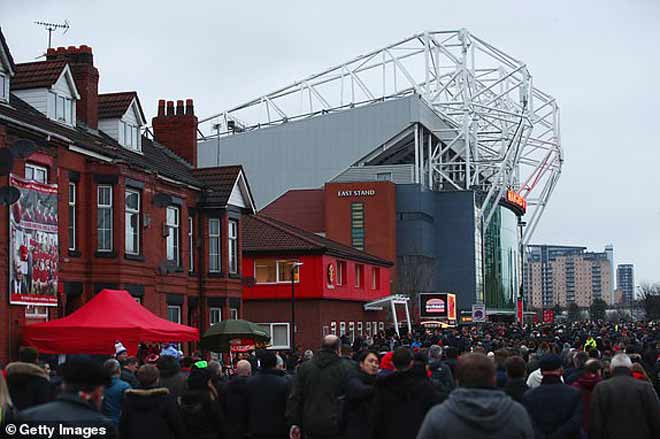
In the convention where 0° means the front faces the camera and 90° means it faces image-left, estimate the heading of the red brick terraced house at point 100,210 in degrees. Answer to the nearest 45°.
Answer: approximately 315°

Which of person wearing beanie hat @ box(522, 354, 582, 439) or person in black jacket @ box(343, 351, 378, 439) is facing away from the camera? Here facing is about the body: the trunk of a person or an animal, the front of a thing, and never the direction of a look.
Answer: the person wearing beanie hat

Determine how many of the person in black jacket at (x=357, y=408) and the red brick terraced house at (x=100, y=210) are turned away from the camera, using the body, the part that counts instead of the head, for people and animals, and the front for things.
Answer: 0

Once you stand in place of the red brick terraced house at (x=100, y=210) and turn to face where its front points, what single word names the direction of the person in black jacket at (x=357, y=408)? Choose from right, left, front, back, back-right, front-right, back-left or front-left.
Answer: front-right

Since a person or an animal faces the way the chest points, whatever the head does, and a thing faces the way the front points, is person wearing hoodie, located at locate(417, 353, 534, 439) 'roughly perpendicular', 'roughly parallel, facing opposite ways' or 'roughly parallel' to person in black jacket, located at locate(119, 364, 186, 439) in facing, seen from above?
roughly parallel

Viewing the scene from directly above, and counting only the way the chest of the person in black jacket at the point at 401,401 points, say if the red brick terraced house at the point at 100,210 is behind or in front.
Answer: in front

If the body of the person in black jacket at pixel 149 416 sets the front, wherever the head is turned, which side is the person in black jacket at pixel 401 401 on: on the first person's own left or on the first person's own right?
on the first person's own right

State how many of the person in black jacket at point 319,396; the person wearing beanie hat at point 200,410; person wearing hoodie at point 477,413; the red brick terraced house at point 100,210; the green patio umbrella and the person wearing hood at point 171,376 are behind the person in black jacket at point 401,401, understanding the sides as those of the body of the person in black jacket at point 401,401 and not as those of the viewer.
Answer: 1

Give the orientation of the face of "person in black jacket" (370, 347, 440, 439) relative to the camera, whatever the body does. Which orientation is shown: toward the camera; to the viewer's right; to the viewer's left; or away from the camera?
away from the camera

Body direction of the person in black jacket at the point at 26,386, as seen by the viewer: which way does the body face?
away from the camera

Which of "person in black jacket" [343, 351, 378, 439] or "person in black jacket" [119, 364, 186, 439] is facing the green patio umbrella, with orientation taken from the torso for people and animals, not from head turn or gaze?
"person in black jacket" [119, 364, 186, 439]

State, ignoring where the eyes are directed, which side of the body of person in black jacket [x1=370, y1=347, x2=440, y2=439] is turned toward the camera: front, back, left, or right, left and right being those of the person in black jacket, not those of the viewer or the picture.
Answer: back

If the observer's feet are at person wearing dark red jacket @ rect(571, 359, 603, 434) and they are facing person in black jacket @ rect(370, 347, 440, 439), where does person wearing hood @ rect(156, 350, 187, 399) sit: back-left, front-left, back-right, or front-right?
front-right

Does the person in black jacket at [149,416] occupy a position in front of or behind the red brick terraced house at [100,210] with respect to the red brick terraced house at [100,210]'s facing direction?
in front

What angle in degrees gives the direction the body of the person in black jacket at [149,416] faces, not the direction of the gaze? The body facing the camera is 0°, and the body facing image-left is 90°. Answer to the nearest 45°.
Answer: approximately 180°

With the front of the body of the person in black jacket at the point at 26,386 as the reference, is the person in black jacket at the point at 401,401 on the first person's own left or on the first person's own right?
on the first person's own right

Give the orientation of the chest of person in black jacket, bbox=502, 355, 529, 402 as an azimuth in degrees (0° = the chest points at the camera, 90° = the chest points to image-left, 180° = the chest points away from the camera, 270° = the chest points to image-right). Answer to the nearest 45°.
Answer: approximately 180°

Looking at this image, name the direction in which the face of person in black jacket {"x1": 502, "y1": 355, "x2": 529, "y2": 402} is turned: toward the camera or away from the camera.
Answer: away from the camera

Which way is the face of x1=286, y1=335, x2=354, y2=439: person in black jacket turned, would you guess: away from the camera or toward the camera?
away from the camera

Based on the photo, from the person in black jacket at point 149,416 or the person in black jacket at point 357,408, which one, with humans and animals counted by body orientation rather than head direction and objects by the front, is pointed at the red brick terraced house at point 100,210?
the person in black jacket at point 149,416

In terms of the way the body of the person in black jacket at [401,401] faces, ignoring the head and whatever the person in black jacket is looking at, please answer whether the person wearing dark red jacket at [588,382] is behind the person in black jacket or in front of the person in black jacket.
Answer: in front
